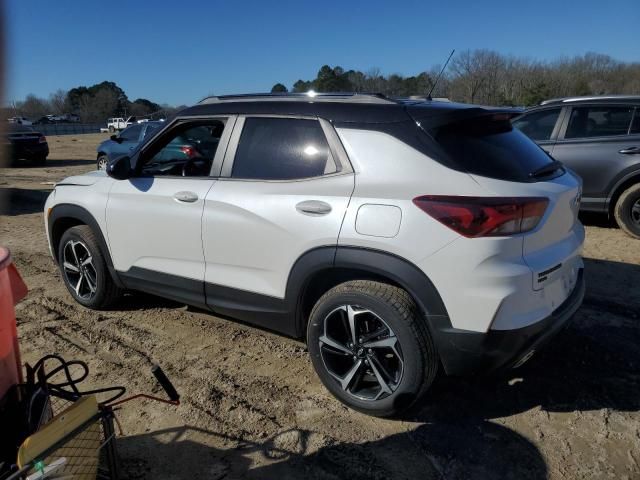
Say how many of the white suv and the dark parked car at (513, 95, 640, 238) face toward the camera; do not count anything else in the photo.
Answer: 0

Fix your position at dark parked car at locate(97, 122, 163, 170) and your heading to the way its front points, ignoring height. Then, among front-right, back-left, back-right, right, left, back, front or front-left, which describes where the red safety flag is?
front-left

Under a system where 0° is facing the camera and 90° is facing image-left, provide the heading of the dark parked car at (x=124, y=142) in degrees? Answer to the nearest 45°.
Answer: approximately 45°

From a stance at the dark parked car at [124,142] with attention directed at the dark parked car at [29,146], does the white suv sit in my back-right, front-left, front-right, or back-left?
back-left

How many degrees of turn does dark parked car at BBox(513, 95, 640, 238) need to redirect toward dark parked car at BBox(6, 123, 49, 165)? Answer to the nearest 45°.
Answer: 0° — it already faces it

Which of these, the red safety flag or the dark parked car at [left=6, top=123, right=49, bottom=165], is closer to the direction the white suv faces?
the dark parked car

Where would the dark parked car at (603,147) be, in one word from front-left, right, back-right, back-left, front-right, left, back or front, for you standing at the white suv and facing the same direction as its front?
right

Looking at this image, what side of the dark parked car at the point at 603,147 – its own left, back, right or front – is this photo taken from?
left

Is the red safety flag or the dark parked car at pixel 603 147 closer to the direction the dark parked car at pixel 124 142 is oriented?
the red safety flag

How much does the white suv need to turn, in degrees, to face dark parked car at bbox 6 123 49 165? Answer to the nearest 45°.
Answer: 0° — it already faces it

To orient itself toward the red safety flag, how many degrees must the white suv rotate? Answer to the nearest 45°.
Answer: approximately 90° to its left
